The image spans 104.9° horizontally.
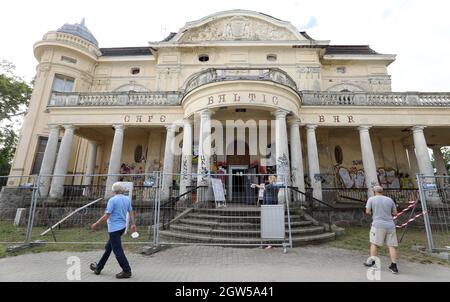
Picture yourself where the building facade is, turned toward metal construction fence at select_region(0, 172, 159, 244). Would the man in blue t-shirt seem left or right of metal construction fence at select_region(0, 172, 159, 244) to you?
left

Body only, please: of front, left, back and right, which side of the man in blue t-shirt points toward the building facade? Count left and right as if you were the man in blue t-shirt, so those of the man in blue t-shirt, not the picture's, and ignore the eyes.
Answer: right

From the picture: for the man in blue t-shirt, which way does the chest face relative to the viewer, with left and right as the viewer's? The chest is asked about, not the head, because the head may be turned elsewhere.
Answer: facing away from the viewer and to the left of the viewer

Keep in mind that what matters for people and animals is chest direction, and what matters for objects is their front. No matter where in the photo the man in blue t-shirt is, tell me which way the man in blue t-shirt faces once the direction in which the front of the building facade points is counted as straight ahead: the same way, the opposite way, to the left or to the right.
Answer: to the right

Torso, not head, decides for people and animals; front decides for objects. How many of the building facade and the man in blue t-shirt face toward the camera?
1
